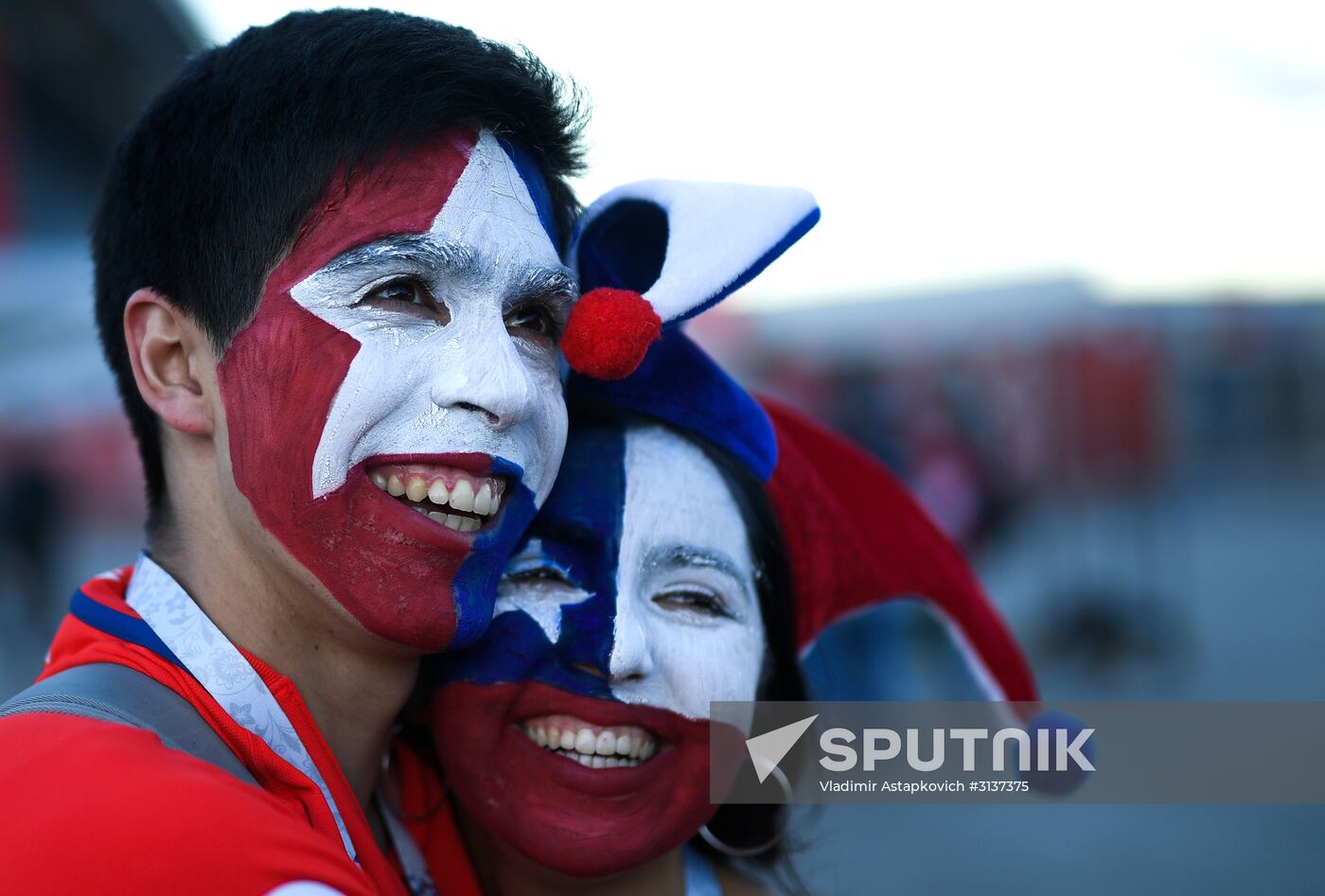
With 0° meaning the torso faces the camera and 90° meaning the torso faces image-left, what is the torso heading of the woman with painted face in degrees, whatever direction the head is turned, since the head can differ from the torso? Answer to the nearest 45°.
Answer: approximately 0°

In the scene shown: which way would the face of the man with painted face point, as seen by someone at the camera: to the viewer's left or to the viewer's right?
to the viewer's right

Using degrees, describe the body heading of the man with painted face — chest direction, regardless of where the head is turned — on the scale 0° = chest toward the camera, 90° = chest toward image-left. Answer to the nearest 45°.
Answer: approximately 315°
